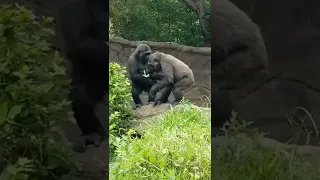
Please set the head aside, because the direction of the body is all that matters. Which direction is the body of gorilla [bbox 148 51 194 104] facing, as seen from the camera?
to the viewer's left

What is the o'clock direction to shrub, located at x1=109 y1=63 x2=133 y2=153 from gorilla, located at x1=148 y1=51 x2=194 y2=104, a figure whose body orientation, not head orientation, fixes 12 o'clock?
The shrub is roughly at 10 o'clock from the gorilla.
